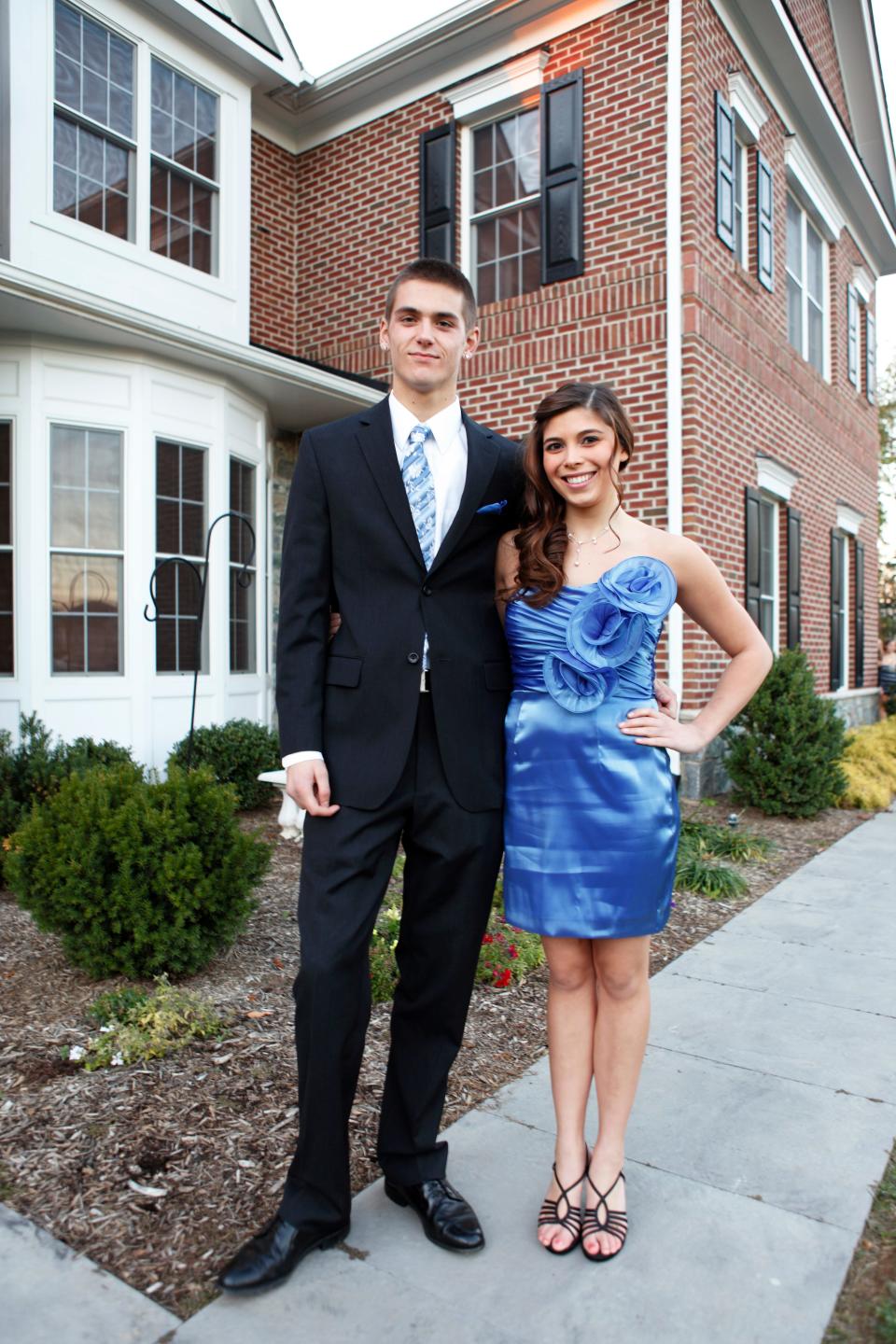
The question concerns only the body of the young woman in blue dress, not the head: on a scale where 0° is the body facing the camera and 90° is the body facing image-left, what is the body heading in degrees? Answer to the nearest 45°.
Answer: approximately 0°

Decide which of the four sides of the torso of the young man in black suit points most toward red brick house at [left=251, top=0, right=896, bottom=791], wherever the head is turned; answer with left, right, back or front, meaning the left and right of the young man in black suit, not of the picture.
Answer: back

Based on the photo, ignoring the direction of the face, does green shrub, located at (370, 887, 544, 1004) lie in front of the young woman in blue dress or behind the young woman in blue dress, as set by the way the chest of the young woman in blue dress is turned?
behind

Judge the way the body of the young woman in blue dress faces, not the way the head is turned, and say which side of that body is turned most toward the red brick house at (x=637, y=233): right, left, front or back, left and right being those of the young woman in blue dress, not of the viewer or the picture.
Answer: back

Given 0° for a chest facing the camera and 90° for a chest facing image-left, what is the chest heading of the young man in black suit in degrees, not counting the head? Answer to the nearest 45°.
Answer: approximately 0°

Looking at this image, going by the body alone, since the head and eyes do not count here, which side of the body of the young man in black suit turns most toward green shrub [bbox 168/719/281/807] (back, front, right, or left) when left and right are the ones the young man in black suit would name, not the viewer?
back

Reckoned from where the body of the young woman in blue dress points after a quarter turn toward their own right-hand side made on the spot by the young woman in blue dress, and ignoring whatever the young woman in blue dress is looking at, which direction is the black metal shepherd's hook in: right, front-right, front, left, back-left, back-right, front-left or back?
front-right

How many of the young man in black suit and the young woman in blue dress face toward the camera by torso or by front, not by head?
2
